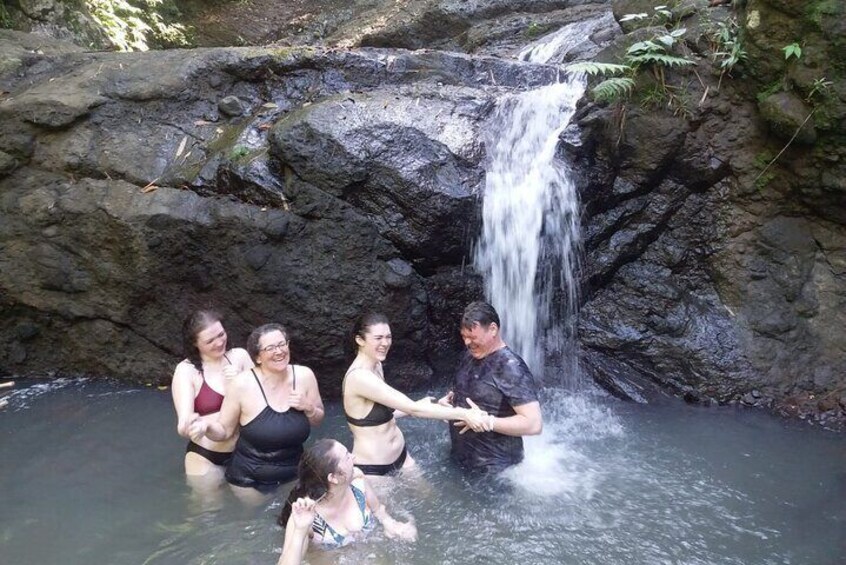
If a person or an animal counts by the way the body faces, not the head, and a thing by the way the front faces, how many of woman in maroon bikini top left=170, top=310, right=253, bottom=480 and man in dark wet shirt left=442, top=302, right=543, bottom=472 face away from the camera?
0

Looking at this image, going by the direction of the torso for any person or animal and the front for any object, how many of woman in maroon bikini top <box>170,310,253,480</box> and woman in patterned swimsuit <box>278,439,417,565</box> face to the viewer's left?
0

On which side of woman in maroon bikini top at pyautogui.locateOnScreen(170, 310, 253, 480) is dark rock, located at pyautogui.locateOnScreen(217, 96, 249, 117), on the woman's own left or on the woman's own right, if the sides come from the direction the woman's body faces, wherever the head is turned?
on the woman's own left

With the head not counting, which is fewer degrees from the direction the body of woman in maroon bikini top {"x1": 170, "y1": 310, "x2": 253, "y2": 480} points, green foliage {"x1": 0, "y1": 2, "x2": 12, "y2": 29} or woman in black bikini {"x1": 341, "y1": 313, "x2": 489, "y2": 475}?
the woman in black bikini

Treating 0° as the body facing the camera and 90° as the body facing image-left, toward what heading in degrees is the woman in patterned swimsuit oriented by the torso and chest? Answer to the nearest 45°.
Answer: approximately 315°

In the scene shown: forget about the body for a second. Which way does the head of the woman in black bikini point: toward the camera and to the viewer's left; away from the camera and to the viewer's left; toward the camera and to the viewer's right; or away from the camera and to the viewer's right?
toward the camera and to the viewer's right

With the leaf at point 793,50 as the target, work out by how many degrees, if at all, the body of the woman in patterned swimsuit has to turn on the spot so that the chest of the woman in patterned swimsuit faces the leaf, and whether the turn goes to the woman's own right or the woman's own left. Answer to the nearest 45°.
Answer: approximately 90° to the woman's own left

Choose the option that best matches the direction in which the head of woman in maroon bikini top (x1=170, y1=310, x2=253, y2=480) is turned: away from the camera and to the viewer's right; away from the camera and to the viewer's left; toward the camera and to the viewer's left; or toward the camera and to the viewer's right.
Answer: toward the camera and to the viewer's right

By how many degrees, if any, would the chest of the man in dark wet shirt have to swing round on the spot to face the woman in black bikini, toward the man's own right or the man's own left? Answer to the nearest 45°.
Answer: approximately 45° to the man's own right
